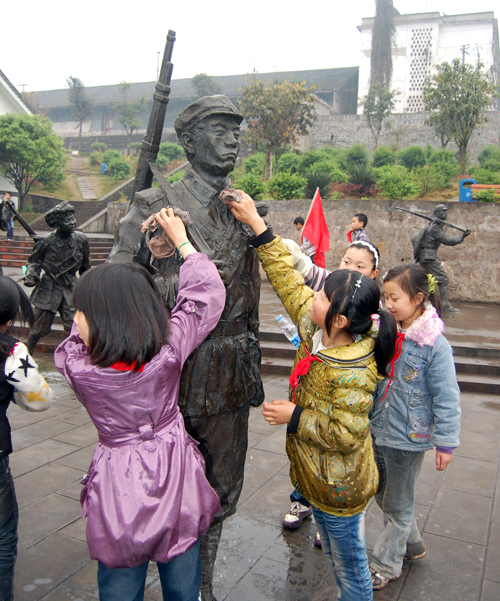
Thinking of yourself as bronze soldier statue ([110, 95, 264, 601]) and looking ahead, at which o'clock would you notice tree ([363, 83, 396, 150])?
The tree is roughly at 8 o'clock from the bronze soldier statue.

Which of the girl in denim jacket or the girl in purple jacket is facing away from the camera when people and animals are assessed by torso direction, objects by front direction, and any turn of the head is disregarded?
the girl in purple jacket

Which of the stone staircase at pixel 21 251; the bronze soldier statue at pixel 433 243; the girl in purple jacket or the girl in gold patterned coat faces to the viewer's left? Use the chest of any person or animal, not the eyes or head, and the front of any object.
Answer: the girl in gold patterned coat

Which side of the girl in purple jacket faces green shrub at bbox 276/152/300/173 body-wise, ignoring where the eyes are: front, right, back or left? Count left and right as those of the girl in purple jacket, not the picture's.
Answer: front

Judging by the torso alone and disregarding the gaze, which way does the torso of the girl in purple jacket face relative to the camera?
away from the camera

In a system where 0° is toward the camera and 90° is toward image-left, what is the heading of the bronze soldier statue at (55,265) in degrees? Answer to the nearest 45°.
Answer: approximately 315°

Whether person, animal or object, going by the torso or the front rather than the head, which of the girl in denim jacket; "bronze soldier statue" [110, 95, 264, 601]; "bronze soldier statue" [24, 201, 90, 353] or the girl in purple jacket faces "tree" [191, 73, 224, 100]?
the girl in purple jacket

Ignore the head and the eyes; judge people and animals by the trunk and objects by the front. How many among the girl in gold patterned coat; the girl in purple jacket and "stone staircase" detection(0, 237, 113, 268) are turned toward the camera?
1

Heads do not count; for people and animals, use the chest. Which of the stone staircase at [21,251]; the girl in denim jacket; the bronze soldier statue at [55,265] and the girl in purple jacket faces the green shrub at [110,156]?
the girl in purple jacket

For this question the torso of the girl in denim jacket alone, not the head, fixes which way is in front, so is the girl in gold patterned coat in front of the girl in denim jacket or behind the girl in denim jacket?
in front

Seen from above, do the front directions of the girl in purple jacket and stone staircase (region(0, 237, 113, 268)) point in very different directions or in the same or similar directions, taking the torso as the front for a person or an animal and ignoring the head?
very different directions

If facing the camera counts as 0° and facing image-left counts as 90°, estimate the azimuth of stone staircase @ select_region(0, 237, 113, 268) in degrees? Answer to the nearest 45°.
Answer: approximately 0°

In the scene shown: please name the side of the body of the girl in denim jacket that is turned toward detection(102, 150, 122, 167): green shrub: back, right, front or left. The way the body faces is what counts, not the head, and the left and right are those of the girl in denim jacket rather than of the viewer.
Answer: right

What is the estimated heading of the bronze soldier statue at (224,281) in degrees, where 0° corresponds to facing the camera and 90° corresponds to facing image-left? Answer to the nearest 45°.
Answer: approximately 315°

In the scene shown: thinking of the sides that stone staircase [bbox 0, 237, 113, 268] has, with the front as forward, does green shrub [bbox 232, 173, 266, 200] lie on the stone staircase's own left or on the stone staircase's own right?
on the stone staircase's own left

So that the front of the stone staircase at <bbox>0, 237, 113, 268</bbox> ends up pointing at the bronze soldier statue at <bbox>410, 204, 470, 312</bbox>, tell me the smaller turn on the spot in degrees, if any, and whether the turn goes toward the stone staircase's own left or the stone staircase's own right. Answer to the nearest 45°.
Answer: approximately 45° to the stone staircase's own left

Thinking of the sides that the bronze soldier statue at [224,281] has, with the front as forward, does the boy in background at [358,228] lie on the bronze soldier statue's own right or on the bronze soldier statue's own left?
on the bronze soldier statue's own left
